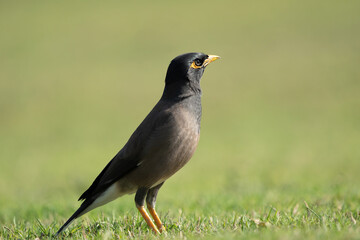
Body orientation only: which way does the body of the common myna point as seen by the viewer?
to the viewer's right
